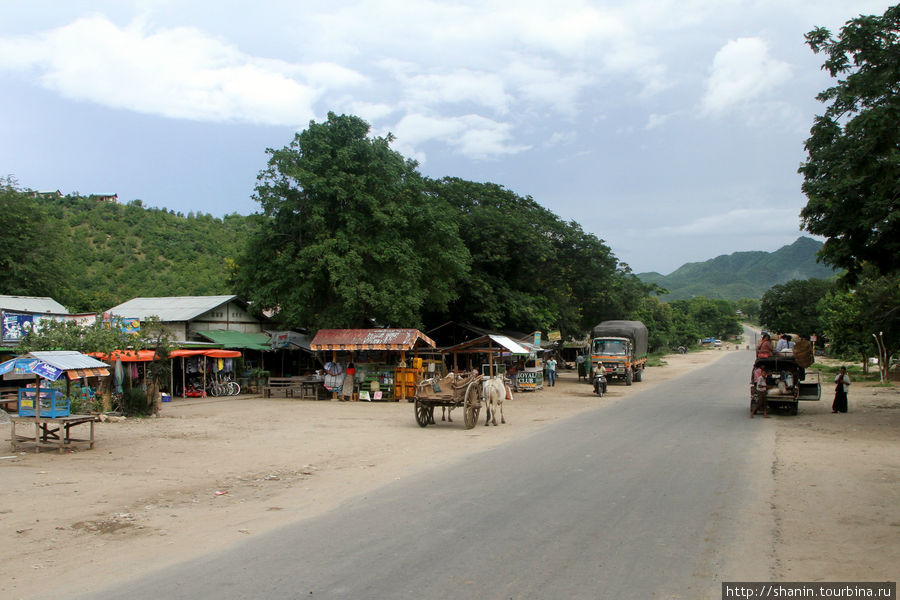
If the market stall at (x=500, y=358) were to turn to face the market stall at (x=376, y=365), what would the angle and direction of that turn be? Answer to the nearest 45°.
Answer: approximately 90° to its right

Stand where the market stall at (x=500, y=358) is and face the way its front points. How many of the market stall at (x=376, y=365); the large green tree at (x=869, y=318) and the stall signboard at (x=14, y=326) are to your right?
2

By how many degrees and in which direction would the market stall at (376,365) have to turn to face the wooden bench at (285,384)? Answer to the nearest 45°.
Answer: approximately 135° to its right

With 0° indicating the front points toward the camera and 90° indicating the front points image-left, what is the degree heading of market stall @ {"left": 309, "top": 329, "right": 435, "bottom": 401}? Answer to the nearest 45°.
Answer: approximately 0°

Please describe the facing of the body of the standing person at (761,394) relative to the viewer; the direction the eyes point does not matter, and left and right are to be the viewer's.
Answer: facing to the right of the viewer

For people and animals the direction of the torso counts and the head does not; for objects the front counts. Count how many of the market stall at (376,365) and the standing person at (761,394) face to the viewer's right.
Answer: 1

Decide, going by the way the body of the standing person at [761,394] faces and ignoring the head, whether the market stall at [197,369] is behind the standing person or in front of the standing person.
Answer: behind

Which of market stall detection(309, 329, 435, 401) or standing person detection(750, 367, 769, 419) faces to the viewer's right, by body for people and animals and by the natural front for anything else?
the standing person

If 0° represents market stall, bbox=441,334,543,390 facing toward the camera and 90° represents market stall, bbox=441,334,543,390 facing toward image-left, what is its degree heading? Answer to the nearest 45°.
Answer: approximately 315°

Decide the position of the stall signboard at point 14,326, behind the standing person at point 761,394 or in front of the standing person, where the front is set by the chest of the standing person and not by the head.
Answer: behind
